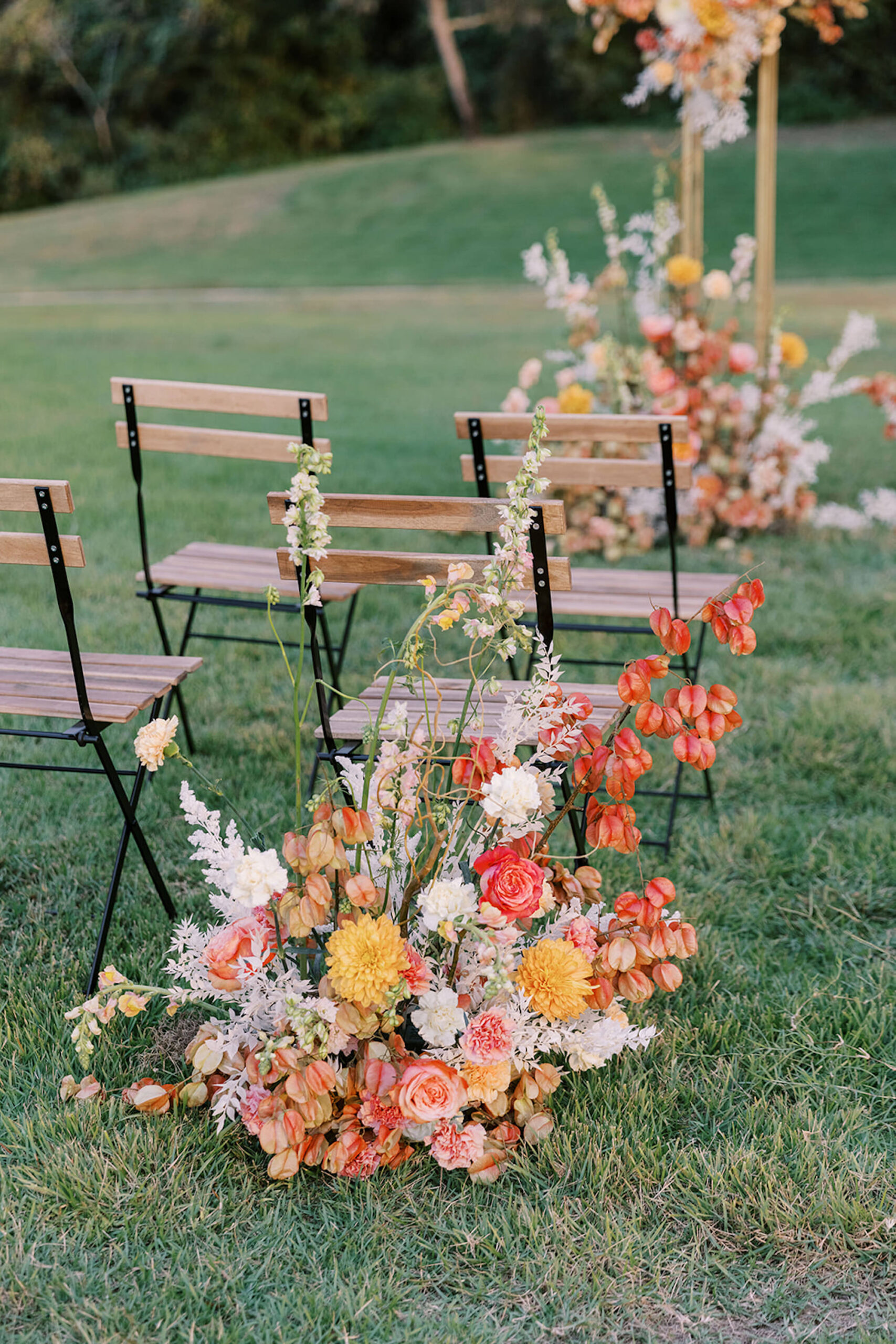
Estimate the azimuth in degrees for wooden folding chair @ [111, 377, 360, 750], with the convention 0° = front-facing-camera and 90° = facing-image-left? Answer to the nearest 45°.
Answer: approximately 180°

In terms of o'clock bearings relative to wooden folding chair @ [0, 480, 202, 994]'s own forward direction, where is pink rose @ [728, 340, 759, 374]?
The pink rose is roughly at 12 o'clock from the wooden folding chair.

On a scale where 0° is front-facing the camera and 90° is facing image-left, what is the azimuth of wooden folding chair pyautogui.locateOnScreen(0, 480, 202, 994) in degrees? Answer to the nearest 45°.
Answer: approximately 225°

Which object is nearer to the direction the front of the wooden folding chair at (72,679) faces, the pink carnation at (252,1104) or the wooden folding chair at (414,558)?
the wooden folding chair

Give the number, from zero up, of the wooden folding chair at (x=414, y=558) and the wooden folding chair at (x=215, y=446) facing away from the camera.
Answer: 2

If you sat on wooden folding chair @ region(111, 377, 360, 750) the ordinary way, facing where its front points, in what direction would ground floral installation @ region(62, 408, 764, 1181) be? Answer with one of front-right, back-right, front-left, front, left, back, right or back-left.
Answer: back

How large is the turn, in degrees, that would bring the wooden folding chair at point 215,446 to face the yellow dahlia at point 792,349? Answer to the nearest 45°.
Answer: approximately 45° to its right

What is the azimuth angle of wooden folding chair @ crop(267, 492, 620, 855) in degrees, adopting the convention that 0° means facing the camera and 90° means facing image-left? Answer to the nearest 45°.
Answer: approximately 180°

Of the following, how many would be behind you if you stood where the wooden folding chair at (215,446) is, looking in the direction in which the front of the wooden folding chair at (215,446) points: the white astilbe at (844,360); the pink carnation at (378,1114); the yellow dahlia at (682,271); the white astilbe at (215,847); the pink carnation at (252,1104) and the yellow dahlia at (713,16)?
3

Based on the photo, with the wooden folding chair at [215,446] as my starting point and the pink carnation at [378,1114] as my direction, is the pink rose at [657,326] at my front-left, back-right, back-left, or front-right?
back-left

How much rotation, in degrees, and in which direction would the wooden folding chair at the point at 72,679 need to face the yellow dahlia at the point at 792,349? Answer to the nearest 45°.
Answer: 0° — it already faces it
